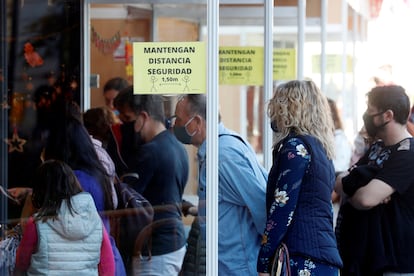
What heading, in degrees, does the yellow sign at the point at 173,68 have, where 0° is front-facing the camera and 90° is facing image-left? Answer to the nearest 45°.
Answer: approximately 0°

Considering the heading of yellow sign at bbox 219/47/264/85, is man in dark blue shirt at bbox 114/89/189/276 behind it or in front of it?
in front

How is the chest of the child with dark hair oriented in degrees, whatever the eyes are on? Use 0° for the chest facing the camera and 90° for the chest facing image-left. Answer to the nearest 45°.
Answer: approximately 135°

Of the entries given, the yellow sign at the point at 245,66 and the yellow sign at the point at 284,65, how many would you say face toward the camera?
2

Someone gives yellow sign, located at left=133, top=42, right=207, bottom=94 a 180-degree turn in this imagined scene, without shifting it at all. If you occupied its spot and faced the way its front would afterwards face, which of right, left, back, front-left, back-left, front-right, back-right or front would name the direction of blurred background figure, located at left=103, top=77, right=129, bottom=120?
front
